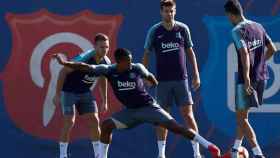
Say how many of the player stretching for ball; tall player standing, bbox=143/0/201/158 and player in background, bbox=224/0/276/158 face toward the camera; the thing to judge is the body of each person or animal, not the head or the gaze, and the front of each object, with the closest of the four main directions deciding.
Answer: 2

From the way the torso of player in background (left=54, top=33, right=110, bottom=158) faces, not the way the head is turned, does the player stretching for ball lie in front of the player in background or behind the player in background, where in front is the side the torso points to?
in front

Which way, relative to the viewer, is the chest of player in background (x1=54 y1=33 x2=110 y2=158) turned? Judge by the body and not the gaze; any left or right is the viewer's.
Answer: facing the viewer and to the right of the viewer

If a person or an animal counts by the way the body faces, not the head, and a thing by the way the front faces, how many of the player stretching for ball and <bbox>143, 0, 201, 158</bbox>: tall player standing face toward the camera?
2

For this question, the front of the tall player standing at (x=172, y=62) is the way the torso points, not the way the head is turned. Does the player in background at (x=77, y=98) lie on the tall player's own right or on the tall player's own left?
on the tall player's own right

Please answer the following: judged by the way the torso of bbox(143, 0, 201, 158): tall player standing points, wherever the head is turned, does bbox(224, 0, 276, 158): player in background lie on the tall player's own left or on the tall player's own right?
on the tall player's own left

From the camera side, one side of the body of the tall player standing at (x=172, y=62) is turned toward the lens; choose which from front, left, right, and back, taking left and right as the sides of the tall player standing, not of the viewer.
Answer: front

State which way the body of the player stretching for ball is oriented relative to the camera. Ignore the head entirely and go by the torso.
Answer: toward the camera
